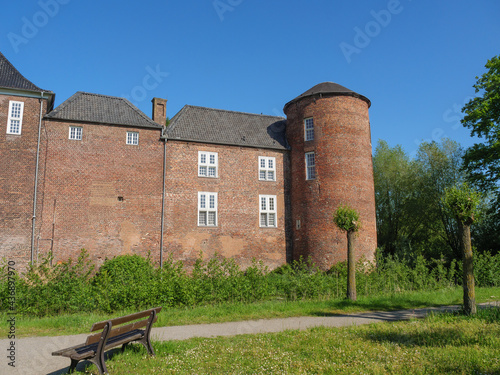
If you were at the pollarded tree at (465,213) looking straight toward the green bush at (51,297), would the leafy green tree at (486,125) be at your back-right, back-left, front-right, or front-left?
back-right

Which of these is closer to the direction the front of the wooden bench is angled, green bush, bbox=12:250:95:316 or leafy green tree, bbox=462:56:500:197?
the green bush

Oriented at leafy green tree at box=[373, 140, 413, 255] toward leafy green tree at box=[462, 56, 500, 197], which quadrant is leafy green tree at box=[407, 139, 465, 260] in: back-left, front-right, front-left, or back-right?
front-left

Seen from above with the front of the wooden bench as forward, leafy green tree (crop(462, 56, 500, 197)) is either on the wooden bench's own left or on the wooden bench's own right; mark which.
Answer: on the wooden bench's own right

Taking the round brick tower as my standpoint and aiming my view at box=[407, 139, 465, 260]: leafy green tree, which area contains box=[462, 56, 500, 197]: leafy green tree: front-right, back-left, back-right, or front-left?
front-right

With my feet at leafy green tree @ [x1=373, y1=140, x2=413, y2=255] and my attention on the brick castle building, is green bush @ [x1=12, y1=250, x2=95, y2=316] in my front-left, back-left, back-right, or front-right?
front-left
